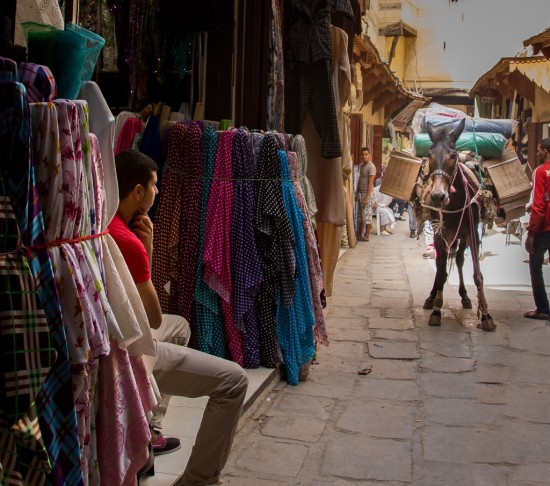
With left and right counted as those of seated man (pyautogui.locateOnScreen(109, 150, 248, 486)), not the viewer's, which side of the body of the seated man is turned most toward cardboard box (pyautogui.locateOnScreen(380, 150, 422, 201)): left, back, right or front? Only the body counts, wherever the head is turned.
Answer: left

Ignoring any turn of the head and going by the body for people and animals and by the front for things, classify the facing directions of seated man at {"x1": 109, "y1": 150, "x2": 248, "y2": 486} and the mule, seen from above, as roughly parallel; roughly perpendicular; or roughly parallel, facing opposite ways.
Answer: roughly perpendicular

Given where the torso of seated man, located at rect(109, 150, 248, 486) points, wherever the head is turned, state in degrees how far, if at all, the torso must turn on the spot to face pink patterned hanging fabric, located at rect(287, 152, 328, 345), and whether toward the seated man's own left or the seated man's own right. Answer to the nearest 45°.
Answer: approximately 90° to the seated man's own left

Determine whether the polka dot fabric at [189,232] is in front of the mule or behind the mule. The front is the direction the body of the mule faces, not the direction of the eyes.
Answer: in front

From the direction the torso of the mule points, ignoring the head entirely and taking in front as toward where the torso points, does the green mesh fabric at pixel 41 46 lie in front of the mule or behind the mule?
in front

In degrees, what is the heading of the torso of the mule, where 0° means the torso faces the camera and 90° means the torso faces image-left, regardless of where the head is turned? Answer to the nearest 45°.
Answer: approximately 0°

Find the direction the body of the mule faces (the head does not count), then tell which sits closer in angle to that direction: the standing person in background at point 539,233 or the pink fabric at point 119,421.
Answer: the pink fabric

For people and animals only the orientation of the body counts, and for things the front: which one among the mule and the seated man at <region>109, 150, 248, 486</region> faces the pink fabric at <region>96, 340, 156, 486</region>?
the mule

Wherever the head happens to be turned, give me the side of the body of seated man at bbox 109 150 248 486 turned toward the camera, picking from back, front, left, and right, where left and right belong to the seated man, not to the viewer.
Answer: right

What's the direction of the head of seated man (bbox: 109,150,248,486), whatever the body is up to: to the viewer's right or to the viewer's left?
to the viewer's right

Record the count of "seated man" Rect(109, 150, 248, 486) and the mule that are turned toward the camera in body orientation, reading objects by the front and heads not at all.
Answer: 1

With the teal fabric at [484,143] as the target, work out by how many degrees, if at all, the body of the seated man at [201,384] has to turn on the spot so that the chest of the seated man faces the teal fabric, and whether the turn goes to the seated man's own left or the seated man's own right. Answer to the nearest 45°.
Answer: approximately 45° to the seated man's own left
